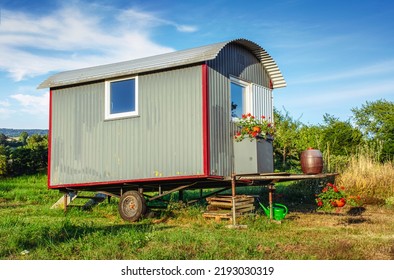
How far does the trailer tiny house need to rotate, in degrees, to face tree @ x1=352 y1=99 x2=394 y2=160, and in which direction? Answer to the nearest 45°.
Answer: approximately 90° to its left

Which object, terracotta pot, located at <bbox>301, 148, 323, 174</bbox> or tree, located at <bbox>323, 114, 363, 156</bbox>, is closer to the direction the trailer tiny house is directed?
the terracotta pot

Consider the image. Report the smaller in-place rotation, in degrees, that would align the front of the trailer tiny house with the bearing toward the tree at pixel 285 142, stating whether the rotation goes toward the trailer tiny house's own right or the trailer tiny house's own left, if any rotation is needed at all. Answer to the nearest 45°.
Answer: approximately 90° to the trailer tiny house's own left

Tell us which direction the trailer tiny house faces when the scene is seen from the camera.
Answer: facing the viewer and to the right of the viewer

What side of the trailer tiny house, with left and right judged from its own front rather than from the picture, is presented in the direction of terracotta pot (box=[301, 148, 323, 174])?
front

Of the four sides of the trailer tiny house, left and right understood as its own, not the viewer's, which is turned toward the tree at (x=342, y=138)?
left

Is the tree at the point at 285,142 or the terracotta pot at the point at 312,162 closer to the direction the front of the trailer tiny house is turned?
the terracotta pot
